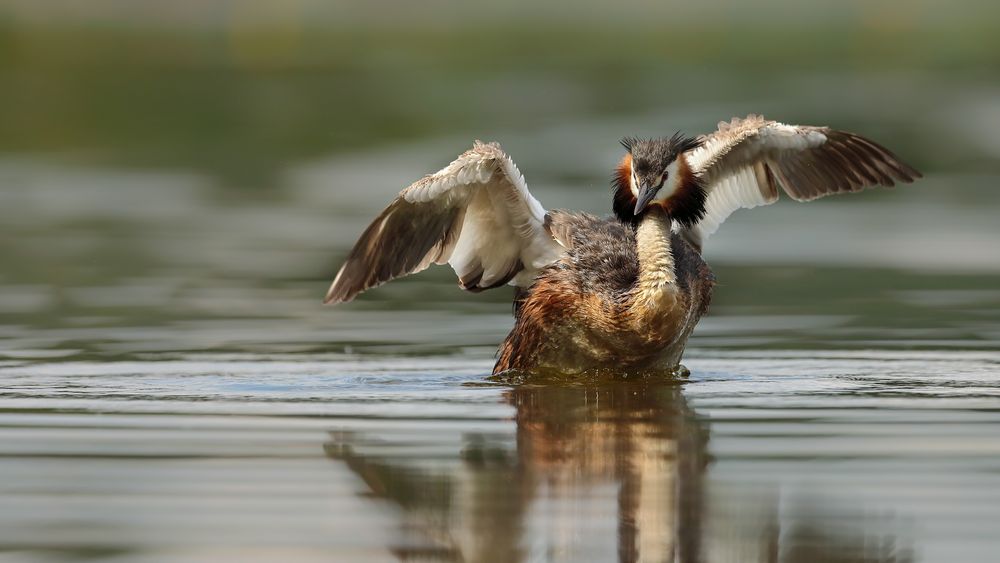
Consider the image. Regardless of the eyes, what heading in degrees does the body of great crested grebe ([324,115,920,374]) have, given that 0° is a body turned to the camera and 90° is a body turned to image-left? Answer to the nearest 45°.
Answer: approximately 315°
